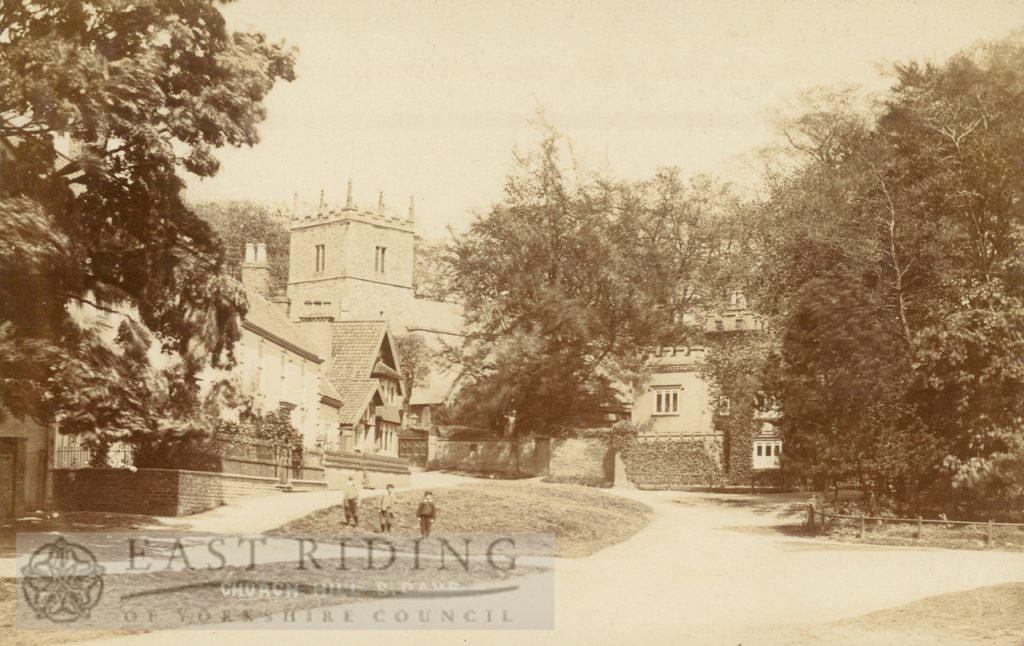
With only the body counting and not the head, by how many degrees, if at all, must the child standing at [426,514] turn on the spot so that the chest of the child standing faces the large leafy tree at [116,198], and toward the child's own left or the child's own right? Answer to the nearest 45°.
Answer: approximately 45° to the child's own right

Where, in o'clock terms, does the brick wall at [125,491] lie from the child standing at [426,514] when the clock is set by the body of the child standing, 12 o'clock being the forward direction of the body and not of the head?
The brick wall is roughly at 4 o'clock from the child standing.

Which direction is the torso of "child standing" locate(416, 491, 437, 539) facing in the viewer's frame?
toward the camera

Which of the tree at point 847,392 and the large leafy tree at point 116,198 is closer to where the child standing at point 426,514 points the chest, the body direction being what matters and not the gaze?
the large leafy tree

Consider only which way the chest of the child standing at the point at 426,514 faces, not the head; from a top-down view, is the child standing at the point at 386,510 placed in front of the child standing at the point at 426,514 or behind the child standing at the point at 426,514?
behind

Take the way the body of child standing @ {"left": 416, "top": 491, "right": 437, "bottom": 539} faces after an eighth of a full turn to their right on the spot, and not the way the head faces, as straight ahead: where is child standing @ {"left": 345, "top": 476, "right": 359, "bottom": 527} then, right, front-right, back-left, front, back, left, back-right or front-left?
right

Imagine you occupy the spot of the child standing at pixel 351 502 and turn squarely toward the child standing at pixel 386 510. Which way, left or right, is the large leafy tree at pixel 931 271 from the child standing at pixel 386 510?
left

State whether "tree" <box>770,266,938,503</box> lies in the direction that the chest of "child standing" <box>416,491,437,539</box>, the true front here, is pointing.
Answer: no

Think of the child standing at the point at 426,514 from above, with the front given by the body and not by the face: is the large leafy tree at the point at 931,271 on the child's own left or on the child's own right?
on the child's own left
